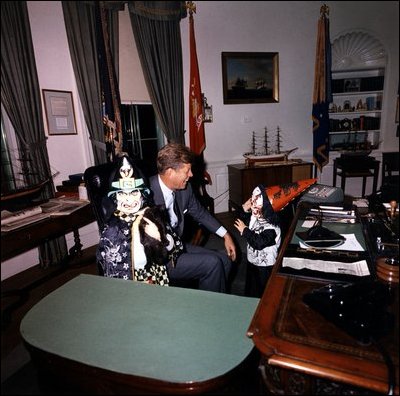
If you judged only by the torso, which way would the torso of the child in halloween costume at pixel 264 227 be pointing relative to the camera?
to the viewer's left

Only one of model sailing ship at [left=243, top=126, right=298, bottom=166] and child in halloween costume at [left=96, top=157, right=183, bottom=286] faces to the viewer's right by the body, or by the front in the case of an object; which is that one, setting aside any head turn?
the model sailing ship

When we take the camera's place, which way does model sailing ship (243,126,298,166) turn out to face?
facing to the right of the viewer

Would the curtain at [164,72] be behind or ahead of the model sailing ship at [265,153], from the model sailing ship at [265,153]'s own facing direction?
behind

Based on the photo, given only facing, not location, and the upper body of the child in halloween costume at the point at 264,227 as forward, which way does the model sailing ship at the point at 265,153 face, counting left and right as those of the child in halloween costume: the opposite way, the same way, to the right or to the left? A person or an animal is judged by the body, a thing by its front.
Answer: the opposite way

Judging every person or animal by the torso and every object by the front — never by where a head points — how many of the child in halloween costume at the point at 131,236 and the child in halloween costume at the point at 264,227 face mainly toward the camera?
1

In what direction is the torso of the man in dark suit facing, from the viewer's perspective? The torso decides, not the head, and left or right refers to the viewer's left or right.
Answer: facing the viewer and to the right of the viewer

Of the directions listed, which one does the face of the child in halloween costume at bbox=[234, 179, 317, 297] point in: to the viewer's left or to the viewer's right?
to the viewer's left

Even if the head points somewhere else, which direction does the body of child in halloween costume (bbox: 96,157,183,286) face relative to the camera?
toward the camera

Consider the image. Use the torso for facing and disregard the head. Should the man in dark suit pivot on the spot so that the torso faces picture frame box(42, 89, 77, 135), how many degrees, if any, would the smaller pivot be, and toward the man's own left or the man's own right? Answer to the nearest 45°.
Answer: approximately 180°

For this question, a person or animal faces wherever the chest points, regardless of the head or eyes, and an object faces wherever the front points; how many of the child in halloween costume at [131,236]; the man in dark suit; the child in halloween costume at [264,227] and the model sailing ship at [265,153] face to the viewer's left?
1

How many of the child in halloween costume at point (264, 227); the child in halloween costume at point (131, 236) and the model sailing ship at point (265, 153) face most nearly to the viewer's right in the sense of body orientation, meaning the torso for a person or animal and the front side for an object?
1

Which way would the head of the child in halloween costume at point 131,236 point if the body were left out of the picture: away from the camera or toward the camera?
toward the camera

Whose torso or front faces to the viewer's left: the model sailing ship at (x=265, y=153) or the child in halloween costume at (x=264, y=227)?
the child in halloween costume

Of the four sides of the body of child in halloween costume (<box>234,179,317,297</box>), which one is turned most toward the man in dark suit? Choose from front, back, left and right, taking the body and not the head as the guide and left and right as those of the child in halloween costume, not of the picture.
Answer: front

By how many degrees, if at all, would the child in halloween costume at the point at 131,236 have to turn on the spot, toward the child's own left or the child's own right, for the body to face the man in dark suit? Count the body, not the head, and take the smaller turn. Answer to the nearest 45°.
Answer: approximately 135° to the child's own left

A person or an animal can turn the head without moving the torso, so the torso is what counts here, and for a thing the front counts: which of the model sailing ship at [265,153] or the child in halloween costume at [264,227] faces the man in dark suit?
the child in halloween costume

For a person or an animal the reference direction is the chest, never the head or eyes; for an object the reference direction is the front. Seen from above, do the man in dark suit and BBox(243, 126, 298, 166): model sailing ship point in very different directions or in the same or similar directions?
same or similar directions

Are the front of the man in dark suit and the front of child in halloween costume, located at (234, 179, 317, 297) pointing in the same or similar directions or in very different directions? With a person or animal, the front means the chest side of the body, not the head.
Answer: very different directions
